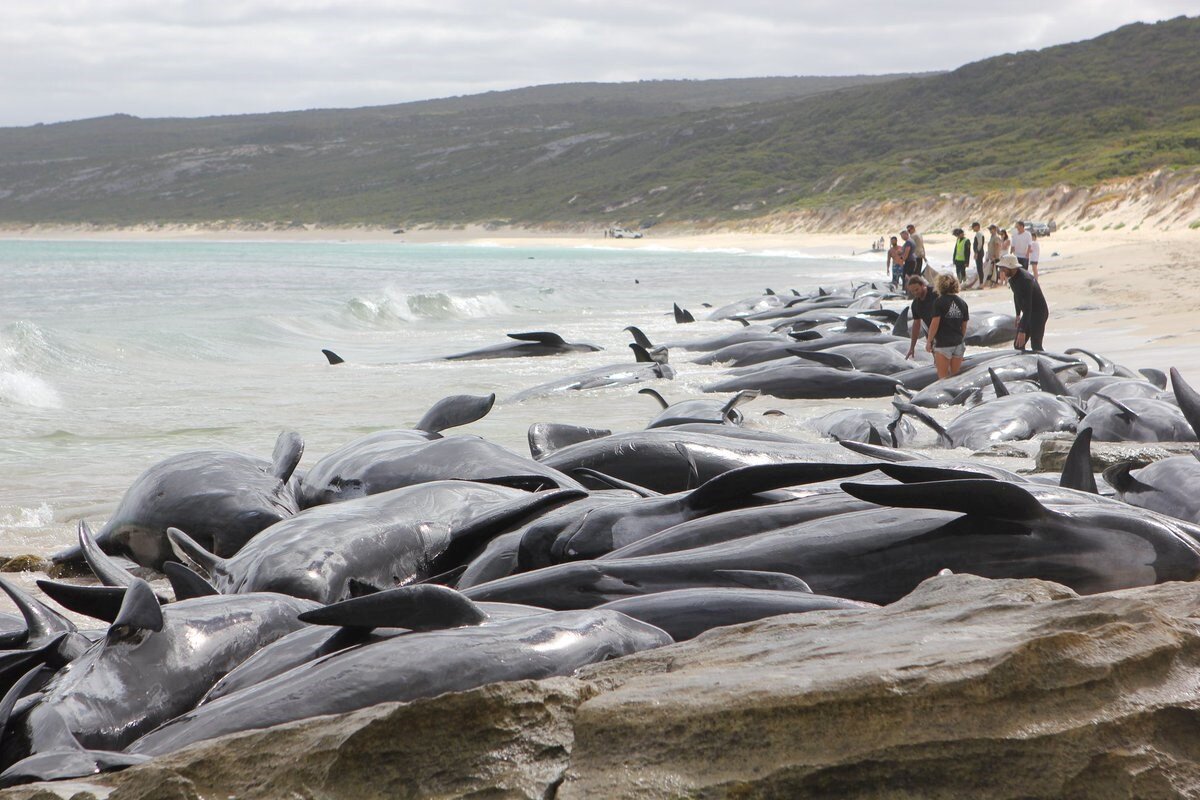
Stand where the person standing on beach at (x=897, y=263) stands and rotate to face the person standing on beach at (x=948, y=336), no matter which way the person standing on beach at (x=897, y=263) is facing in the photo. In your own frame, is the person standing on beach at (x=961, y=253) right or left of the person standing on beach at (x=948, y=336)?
left

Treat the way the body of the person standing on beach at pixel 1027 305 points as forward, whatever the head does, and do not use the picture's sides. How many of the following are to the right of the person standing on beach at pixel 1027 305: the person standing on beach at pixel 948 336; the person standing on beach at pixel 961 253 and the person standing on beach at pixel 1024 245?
2

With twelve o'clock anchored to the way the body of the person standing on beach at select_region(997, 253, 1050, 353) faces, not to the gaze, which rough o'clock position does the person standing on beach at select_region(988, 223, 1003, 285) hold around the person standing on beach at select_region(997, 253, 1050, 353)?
the person standing on beach at select_region(988, 223, 1003, 285) is roughly at 3 o'clock from the person standing on beach at select_region(997, 253, 1050, 353).

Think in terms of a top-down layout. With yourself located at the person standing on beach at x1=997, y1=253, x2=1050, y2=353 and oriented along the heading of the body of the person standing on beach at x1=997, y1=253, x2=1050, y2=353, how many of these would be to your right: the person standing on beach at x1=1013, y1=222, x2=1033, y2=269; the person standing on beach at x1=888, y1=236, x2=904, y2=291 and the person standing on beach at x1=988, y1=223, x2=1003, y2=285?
3

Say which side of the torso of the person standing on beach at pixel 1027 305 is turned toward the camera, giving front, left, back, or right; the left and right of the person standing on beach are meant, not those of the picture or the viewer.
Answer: left

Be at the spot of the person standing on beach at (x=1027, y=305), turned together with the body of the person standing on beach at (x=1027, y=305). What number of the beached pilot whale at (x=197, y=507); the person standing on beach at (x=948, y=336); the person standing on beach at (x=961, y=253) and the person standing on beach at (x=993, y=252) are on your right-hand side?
2

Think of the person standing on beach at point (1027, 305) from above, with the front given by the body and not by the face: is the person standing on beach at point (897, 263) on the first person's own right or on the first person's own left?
on the first person's own right

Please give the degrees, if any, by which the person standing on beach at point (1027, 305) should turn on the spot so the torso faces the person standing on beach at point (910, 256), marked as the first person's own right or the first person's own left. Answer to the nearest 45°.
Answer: approximately 90° to the first person's own right

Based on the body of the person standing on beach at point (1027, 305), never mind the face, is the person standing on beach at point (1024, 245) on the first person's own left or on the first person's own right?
on the first person's own right
